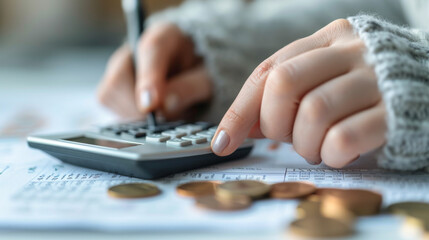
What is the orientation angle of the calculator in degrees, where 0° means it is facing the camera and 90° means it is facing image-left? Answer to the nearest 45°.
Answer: approximately 225°

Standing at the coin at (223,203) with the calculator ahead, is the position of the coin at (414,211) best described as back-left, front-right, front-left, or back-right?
back-right
